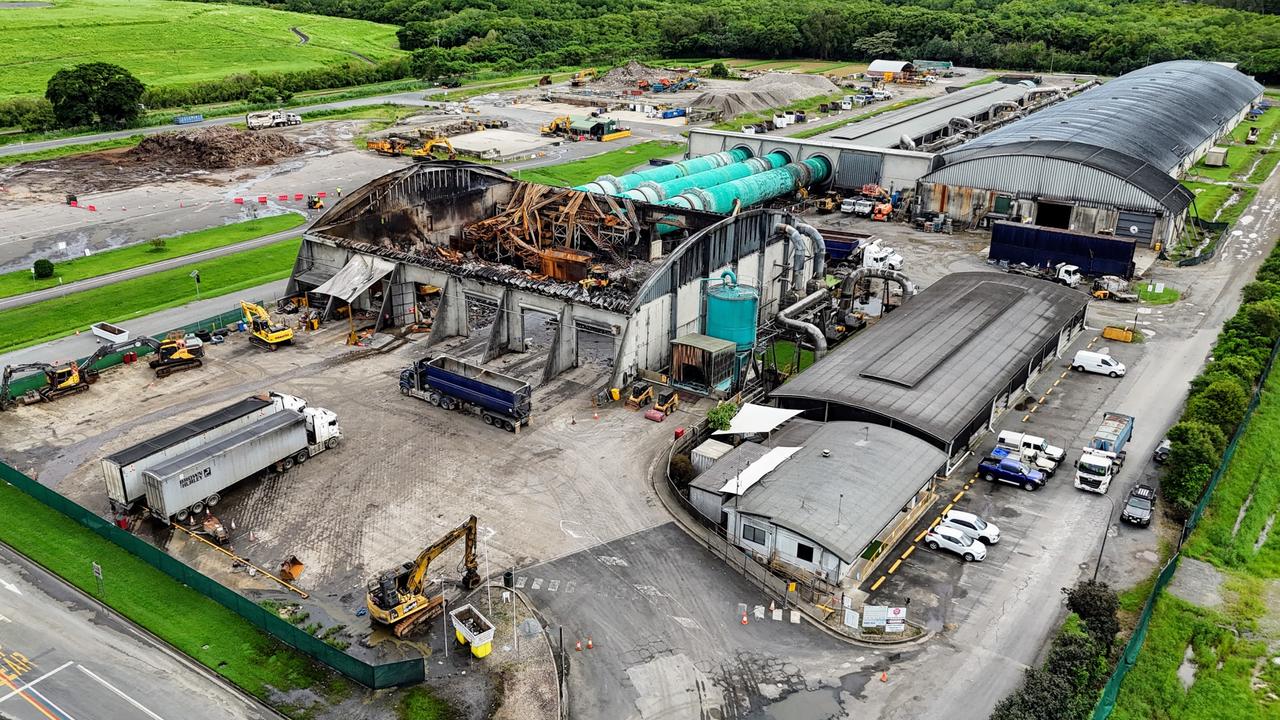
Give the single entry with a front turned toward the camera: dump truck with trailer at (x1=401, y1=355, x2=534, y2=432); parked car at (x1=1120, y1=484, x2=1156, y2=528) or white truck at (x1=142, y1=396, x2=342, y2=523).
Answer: the parked car

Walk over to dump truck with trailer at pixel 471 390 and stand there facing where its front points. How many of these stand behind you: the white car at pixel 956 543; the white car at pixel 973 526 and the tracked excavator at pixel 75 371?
2

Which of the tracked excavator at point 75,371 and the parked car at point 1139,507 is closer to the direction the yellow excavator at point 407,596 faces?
the parked car

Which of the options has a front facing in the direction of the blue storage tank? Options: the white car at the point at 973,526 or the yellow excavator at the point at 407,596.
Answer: the yellow excavator

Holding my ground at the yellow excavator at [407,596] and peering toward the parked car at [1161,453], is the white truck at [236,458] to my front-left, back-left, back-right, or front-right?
back-left

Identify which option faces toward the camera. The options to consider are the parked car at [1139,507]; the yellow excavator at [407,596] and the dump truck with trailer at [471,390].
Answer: the parked car

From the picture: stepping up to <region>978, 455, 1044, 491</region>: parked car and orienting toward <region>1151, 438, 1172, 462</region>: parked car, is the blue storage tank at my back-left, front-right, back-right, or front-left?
back-left

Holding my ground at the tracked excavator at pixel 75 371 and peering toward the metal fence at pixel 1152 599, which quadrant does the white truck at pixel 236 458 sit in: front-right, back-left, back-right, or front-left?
front-right

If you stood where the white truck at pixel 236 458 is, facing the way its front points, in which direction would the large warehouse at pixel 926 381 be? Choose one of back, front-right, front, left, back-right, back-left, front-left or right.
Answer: front-right

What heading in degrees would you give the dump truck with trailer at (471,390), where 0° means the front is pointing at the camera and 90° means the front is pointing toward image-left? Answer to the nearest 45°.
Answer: approximately 135°

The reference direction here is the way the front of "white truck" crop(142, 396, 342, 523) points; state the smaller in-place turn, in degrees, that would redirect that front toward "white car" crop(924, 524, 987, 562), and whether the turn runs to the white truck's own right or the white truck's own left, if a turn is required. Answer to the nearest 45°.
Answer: approximately 90° to the white truck's own right

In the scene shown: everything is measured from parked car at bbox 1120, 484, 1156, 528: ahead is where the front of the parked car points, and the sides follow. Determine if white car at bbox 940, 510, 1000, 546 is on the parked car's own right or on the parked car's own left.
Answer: on the parked car's own right

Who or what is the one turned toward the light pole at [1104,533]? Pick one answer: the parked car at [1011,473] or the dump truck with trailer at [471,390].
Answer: the parked car

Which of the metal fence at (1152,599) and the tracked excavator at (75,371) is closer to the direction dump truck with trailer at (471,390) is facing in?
the tracked excavator

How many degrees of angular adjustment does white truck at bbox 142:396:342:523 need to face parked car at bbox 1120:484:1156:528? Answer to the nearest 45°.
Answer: approximately 90° to its right

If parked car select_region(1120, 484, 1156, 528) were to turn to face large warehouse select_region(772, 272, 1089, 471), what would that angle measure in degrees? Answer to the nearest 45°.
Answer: approximately 135° to its right

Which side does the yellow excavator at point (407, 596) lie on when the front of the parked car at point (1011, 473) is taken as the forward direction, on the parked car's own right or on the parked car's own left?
on the parked car's own right

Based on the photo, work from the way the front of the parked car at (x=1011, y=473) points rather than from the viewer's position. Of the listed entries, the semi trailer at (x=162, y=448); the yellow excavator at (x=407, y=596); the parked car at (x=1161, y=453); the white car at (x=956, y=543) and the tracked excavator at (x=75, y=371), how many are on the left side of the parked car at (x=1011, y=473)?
1

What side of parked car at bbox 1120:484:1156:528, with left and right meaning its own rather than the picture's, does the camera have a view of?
front

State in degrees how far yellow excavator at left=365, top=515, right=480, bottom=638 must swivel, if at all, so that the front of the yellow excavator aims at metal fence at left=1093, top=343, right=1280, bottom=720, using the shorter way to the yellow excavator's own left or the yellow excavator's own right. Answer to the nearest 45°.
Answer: approximately 45° to the yellow excavator's own right
